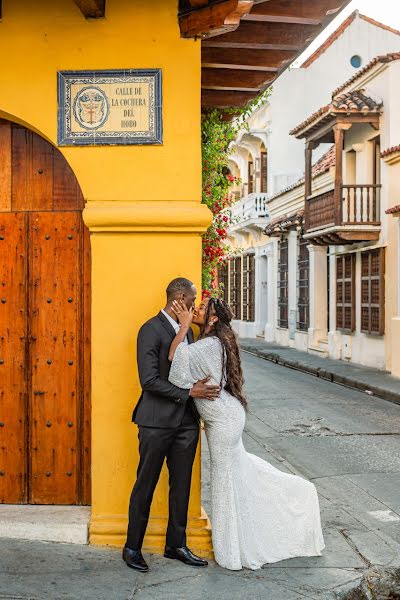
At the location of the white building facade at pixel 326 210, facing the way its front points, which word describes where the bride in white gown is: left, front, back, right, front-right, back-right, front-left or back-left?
front-left

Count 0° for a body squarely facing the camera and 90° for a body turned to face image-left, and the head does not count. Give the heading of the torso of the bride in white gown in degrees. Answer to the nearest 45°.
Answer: approximately 90°

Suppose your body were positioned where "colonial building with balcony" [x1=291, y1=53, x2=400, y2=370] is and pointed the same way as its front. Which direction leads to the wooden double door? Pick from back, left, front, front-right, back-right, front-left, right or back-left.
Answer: front-left

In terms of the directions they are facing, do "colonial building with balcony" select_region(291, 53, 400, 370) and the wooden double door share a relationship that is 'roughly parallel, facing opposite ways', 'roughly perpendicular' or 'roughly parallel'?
roughly perpendicular

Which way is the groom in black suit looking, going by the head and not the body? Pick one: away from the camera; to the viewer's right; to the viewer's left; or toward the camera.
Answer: to the viewer's right

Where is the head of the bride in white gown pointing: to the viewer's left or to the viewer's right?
to the viewer's left

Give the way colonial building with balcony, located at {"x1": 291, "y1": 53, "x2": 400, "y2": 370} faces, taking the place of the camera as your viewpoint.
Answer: facing the viewer and to the left of the viewer

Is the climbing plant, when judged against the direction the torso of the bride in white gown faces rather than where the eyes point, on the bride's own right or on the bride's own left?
on the bride's own right

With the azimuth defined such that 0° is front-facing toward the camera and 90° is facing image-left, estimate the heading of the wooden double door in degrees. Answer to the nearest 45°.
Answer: approximately 0°

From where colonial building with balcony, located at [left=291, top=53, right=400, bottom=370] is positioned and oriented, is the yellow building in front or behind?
in front

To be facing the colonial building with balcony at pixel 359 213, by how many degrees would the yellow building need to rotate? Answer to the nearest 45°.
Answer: approximately 180°
